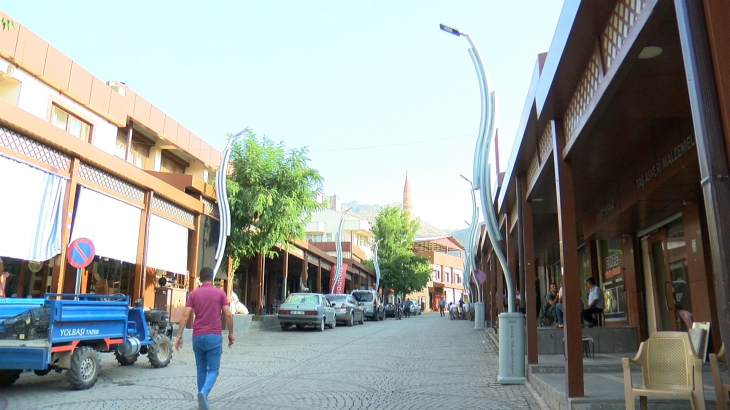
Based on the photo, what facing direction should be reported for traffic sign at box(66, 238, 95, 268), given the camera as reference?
facing the viewer

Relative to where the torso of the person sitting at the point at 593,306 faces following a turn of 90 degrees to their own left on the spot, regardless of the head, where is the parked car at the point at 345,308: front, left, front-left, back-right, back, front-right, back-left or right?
back-right

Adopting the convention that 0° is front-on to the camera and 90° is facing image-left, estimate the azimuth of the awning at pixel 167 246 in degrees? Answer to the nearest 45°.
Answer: approximately 315°

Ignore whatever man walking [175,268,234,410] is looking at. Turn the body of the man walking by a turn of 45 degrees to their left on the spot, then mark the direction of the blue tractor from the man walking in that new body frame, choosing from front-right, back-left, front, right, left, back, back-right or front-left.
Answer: front

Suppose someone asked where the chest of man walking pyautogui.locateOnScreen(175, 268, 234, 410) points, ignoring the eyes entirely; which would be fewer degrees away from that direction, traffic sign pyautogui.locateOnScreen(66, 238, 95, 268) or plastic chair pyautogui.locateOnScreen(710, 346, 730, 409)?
the traffic sign

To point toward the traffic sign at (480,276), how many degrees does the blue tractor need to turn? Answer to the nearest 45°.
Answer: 0° — it already faces it

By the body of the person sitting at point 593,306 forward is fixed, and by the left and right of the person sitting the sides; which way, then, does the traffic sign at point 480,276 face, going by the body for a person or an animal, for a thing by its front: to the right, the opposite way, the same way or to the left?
to the left

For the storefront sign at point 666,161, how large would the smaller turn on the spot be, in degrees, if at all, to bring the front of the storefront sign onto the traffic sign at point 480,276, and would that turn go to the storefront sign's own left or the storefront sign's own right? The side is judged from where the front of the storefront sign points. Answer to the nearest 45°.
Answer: approximately 90° to the storefront sign's own right

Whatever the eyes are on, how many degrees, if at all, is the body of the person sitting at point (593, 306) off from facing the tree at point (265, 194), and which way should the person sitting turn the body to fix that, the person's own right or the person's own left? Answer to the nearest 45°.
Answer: approximately 45° to the person's own right

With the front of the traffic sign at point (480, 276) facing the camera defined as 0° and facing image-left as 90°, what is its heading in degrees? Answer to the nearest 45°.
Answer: approximately 0°

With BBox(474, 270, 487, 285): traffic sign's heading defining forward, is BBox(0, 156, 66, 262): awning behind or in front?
in front

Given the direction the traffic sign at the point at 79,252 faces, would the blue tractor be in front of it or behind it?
in front

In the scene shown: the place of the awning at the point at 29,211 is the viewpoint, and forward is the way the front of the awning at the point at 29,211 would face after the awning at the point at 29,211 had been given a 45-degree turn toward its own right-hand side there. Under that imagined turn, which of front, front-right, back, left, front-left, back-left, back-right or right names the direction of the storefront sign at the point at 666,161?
front-left

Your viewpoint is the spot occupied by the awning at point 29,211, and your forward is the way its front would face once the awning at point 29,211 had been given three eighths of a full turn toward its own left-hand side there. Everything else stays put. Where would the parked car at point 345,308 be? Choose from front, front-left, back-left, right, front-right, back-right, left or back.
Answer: front-right

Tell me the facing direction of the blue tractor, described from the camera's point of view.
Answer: facing away from the viewer and to the right of the viewer

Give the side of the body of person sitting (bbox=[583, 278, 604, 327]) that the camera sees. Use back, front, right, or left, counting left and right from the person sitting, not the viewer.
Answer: left
